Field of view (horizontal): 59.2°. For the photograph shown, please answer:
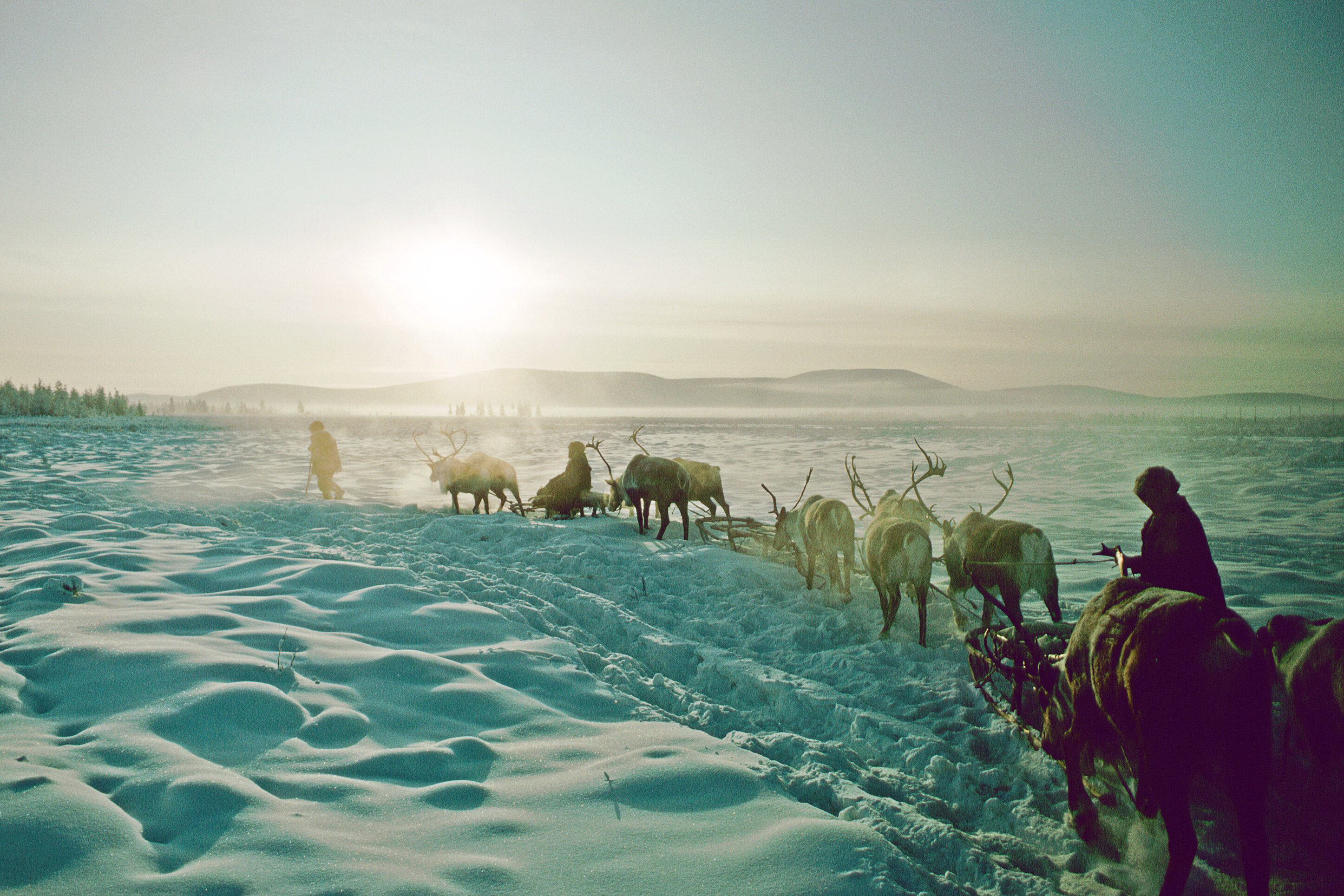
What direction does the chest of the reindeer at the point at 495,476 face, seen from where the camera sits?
to the viewer's left

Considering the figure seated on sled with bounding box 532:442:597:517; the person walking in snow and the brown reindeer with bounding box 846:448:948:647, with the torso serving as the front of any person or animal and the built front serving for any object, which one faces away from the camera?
the brown reindeer

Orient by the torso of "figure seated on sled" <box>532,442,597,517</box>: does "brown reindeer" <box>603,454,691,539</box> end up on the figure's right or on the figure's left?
on the figure's left

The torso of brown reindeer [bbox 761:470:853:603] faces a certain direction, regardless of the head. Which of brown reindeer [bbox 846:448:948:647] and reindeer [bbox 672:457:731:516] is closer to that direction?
the reindeer

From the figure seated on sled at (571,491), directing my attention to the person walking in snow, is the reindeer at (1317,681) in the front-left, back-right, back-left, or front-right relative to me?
back-left

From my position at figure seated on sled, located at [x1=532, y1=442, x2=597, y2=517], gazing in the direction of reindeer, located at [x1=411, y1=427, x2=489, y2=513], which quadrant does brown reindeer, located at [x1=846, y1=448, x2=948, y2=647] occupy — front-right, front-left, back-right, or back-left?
back-left

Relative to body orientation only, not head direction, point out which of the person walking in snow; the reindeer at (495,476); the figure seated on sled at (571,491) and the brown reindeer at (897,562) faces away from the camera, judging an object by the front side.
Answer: the brown reindeer

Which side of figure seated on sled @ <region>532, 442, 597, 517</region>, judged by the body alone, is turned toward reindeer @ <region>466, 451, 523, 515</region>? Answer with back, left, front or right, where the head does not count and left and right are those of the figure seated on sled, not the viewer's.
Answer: front

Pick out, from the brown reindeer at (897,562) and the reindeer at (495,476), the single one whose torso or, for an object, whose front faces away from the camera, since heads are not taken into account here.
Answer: the brown reindeer

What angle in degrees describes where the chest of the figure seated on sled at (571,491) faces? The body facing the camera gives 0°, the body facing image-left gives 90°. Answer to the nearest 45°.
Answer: approximately 90°

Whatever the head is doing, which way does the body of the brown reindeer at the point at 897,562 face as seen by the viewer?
away from the camera

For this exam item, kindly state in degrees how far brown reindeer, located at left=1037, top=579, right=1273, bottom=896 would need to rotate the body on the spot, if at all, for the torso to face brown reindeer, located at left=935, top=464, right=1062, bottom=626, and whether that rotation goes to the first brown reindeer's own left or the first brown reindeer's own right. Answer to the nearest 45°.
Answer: approximately 45° to the first brown reindeer's own right

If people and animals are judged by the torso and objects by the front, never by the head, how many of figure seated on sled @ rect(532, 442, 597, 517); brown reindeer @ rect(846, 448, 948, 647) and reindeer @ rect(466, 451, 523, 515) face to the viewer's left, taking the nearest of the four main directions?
2
